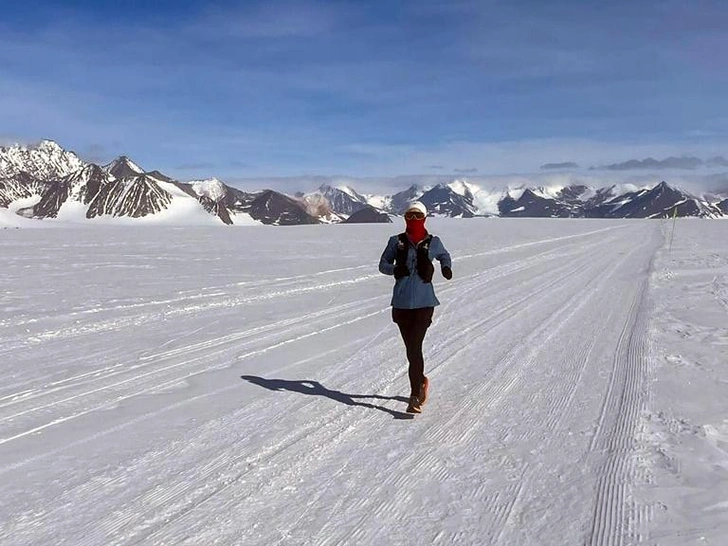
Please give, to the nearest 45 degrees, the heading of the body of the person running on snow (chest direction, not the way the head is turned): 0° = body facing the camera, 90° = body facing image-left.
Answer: approximately 0°
